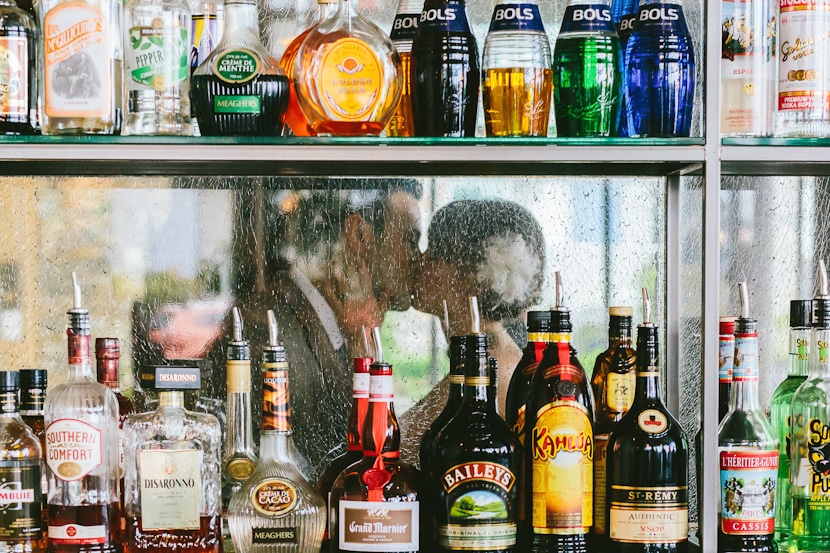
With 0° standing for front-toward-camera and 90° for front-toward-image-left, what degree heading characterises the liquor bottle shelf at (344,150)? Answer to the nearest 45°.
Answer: approximately 0°
